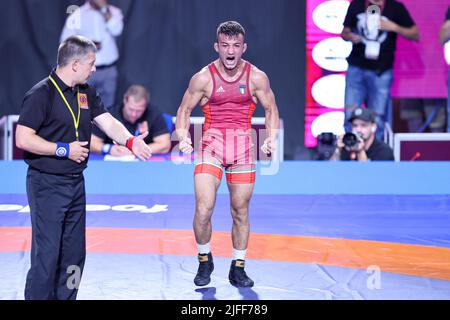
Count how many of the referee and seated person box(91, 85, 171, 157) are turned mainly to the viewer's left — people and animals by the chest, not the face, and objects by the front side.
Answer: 0

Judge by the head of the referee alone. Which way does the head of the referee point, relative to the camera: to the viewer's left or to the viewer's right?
to the viewer's right

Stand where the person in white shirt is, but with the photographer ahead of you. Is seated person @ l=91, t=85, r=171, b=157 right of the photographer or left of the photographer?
right

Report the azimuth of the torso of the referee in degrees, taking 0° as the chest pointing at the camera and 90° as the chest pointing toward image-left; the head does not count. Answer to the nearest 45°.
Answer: approximately 315°

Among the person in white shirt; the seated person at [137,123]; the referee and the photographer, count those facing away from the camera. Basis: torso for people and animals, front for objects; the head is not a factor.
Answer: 0

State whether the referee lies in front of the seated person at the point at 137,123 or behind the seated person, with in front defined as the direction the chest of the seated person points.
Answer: in front

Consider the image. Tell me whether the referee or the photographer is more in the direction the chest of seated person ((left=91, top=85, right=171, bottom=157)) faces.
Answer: the referee

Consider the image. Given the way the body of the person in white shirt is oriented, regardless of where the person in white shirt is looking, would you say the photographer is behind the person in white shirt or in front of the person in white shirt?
in front

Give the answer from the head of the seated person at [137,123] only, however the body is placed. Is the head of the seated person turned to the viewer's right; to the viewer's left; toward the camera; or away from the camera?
toward the camera

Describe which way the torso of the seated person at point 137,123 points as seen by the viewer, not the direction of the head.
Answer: toward the camera

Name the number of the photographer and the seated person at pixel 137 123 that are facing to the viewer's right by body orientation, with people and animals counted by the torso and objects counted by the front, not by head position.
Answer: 0

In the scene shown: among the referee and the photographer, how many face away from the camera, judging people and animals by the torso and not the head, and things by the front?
0

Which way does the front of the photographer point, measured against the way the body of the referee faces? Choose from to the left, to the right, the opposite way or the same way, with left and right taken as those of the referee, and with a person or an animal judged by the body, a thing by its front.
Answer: to the right

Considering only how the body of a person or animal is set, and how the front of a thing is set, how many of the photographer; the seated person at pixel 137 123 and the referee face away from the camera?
0

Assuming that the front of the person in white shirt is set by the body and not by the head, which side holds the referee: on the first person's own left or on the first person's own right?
on the first person's own right

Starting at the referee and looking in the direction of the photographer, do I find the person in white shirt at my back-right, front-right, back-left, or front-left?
front-left
